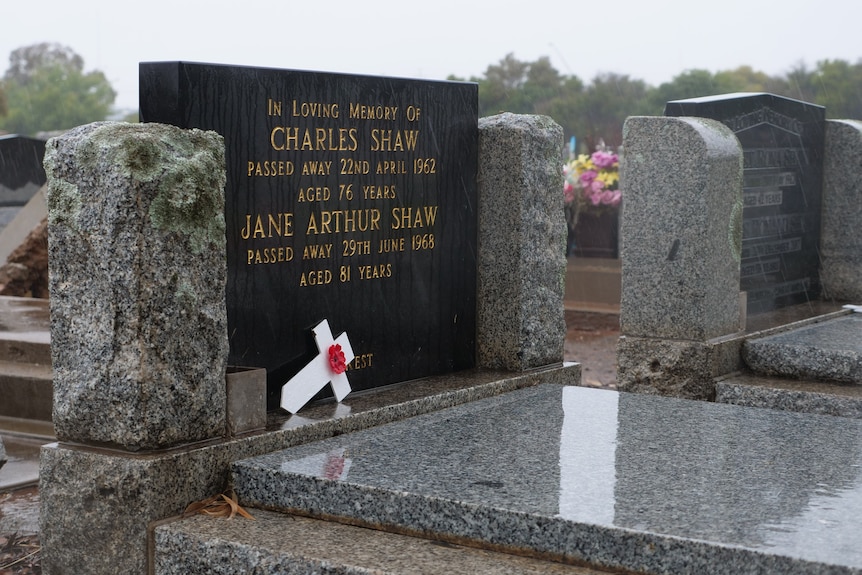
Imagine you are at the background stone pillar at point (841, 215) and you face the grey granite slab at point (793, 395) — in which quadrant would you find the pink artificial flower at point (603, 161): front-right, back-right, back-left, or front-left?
back-right

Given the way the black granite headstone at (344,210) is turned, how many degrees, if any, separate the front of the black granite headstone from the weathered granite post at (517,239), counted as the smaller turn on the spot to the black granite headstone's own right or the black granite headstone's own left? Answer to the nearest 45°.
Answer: approximately 90° to the black granite headstone's own left

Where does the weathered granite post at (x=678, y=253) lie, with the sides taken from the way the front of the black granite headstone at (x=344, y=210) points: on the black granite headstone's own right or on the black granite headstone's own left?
on the black granite headstone's own left

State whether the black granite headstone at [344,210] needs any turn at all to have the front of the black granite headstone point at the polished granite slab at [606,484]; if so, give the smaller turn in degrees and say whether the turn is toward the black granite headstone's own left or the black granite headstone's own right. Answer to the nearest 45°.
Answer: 0° — it already faces it

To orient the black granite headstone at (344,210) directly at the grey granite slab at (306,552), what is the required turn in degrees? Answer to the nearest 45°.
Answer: approximately 45° to its right

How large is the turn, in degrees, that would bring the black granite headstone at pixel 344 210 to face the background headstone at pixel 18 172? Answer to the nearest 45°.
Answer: approximately 180°

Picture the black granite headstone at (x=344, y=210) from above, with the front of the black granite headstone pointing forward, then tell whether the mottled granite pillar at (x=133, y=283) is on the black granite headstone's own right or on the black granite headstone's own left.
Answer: on the black granite headstone's own right

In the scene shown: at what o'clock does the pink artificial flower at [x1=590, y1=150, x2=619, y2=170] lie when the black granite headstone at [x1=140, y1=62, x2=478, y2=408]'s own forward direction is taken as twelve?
The pink artificial flower is roughly at 8 o'clock from the black granite headstone.

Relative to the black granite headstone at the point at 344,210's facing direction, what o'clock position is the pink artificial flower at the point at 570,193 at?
The pink artificial flower is roughly at 8 o'clock from the black granite headstone.

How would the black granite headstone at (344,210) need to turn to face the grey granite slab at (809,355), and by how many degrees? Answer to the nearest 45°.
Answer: approximately 90° to its left

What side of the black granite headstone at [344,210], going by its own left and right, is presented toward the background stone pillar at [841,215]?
left

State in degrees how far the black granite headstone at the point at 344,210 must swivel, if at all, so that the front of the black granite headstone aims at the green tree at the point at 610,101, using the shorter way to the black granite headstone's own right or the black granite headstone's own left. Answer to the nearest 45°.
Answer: approximately 135° to the black granite headstone's own left

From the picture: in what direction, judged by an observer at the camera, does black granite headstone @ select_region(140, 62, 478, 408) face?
facing the viewer and to the right of the viewer
